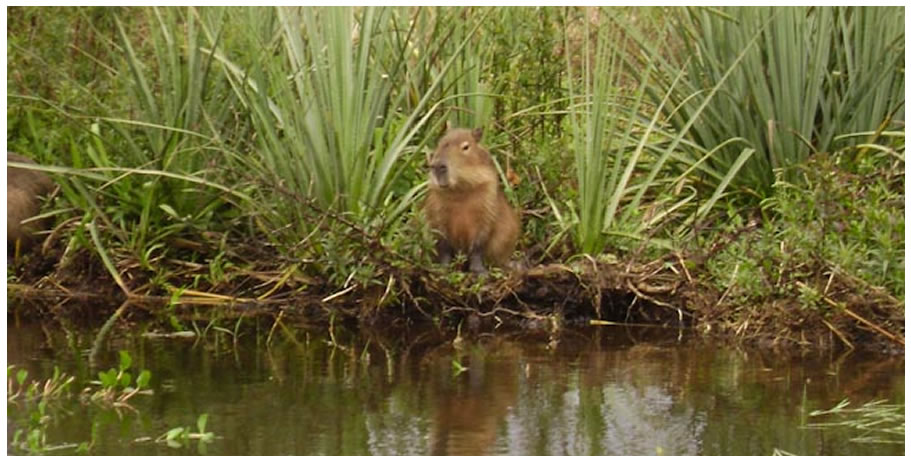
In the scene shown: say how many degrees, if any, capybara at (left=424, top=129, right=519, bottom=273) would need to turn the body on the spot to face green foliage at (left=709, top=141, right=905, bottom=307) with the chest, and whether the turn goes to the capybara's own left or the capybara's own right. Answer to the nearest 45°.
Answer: approximately 135° to the capybara's own left

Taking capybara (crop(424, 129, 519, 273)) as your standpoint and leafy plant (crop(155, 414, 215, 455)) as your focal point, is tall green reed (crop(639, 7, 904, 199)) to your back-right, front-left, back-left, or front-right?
back-left

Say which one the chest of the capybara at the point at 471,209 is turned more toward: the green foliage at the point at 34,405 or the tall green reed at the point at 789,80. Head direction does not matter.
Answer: the green foliage

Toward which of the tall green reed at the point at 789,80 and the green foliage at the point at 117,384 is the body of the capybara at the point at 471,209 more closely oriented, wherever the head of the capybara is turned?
the green foliage

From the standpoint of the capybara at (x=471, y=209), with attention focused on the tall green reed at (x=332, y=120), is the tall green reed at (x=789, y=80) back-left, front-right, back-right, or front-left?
back-right

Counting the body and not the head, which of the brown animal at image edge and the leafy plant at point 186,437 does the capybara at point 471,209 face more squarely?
the leafy plant

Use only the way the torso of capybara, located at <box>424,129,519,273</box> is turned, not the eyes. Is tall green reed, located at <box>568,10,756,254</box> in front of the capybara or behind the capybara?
behind

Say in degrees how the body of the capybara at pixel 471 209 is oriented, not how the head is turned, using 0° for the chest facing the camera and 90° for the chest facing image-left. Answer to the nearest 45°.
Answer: approximately 45°

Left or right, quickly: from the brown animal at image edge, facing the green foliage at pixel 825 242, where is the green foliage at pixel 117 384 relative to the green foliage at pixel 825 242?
right

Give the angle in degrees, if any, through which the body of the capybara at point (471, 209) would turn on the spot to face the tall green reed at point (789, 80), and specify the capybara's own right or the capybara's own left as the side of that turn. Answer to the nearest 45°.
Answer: approximately 135° to the capybara's own left
